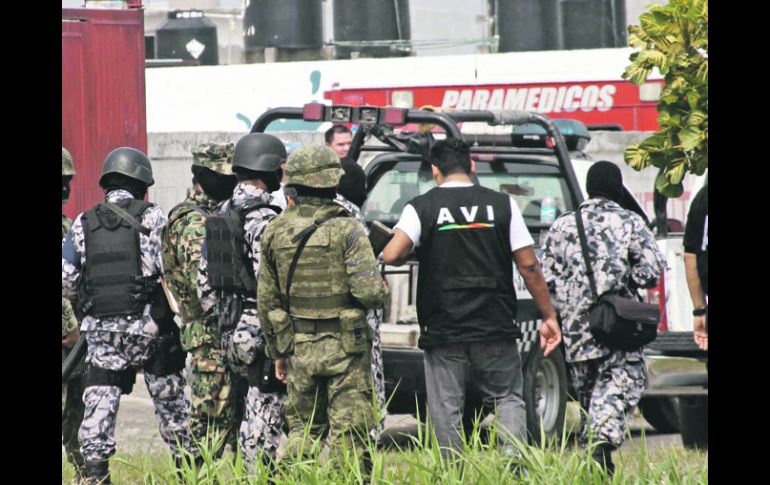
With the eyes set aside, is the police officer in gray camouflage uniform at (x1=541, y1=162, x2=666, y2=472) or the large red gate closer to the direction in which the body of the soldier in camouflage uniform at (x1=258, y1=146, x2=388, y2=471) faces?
the large red gate

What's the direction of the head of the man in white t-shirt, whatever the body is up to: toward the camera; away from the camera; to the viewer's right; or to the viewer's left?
away from the camera

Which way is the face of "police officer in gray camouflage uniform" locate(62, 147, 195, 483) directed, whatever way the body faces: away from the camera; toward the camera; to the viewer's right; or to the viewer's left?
away from the camera

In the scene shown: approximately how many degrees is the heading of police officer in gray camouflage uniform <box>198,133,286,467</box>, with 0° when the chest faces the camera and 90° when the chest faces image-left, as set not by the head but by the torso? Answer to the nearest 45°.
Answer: approximately 225°

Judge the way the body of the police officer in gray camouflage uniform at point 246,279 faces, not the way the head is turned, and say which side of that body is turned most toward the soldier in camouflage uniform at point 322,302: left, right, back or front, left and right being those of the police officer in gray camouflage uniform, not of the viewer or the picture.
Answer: right

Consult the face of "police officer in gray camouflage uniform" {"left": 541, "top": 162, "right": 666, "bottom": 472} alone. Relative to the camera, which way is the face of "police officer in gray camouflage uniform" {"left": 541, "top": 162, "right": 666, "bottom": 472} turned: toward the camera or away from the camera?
away from the camera

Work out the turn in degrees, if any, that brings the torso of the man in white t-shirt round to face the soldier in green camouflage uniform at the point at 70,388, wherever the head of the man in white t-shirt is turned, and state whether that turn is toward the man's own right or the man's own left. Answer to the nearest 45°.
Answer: approximately 90° to the man's own left

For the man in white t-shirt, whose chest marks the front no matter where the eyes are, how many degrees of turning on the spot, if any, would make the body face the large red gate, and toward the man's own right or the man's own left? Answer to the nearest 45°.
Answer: approximately 45° to the man's own left

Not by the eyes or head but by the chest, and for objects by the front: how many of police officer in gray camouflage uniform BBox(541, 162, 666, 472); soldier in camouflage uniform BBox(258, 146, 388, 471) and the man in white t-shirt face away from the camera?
3

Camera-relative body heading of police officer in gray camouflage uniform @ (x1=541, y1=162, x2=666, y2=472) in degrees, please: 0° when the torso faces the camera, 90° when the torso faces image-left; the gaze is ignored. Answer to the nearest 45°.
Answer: approximately 180°

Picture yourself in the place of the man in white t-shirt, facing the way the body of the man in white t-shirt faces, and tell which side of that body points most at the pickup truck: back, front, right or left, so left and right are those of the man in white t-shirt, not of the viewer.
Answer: front

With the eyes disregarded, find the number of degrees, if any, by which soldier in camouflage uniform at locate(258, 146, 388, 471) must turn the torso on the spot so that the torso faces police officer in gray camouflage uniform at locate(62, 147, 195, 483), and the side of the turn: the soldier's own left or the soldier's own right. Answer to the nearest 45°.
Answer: approximately 45° to the soldier's own left

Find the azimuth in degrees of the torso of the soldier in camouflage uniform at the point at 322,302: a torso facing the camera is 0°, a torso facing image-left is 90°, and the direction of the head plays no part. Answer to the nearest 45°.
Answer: approximately 180°

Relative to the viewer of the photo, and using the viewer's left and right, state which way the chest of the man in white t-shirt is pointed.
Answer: facing away from the viewer
